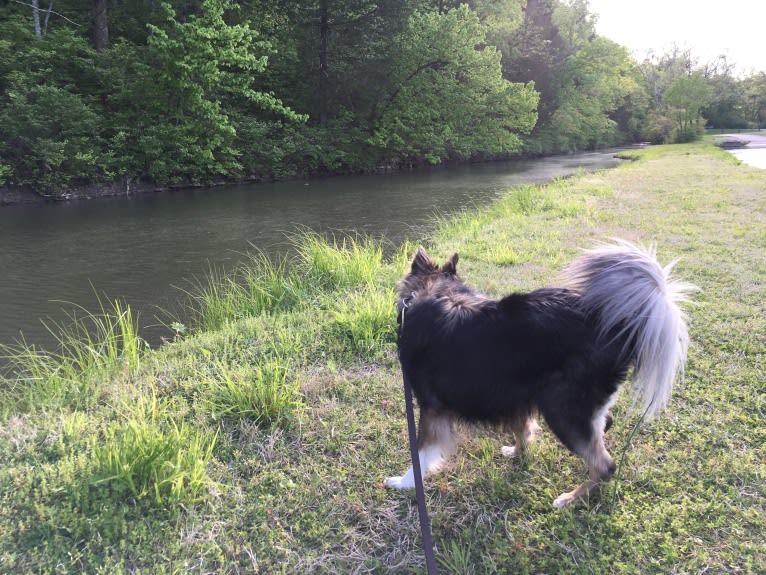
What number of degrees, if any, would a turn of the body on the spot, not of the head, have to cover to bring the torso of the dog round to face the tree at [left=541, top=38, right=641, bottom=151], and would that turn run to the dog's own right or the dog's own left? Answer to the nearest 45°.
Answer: approximately 90° to the dog's own right

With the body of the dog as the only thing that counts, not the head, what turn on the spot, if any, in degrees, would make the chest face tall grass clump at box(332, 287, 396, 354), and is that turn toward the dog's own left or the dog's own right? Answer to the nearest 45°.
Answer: approximately 45° to the dog's own right

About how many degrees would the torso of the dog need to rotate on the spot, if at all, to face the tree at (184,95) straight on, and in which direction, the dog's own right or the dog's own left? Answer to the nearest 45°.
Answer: approximately 45° to the dog's own right

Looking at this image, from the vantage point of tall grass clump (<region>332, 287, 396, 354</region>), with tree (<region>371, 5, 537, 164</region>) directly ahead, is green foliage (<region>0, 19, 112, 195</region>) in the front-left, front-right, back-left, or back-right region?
front-left

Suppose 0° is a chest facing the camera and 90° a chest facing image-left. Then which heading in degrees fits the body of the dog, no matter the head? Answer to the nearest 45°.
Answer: approximately 90°

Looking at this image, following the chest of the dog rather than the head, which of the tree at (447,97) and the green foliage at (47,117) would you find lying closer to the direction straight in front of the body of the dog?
the green foliage

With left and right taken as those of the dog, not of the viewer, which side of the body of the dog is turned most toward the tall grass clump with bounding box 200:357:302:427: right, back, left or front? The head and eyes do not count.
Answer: front

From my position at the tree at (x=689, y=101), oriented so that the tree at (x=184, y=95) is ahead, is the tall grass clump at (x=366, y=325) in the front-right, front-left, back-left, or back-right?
front-left

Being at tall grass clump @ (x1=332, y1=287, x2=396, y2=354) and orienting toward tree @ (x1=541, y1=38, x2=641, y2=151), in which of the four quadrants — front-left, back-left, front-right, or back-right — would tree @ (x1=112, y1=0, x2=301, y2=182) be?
front-left

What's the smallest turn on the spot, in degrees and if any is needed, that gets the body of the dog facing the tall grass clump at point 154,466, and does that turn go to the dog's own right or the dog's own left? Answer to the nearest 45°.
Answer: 0° — it already faces it

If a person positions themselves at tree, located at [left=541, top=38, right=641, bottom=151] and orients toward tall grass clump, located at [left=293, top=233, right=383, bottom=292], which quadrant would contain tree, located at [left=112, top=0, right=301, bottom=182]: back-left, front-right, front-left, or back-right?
front-right

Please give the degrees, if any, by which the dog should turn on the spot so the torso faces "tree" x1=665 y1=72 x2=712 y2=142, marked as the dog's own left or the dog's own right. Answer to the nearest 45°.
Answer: approximately 90° to the dog's own right

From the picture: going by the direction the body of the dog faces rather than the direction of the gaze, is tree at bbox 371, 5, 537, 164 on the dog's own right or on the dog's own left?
on the dog's own right

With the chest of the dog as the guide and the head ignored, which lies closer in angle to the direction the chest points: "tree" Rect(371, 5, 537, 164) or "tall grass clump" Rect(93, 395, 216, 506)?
the tall grass clump

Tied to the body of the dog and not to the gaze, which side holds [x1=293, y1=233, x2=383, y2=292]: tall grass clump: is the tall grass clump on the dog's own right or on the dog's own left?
on the dog's own right
